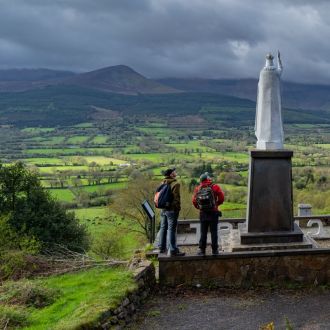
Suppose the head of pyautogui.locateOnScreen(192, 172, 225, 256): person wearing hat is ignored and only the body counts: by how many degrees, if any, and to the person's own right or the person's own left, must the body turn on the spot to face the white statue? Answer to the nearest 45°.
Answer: approximately 45° to the person's own right

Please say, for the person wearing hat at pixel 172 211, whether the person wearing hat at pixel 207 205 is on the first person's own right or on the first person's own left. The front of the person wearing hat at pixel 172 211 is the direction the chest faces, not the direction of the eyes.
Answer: on the first person's own right

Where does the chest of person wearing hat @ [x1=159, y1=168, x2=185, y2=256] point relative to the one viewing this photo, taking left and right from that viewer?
facing away from the viewer and to the right of the viewer

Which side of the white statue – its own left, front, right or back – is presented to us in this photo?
back

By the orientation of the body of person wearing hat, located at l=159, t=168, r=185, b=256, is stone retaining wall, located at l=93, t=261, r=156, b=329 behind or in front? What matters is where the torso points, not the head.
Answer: behind

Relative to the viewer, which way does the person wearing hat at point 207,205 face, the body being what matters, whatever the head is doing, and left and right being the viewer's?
facing away from the viewer

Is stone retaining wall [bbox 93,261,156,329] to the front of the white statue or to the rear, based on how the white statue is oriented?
to the rear

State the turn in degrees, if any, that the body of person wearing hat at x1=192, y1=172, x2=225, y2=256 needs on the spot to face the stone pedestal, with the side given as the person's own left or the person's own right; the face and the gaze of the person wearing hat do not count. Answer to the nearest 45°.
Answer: approximately 45° to the person's own right

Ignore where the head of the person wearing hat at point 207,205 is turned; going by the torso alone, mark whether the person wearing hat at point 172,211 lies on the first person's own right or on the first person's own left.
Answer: on the first person's own left
